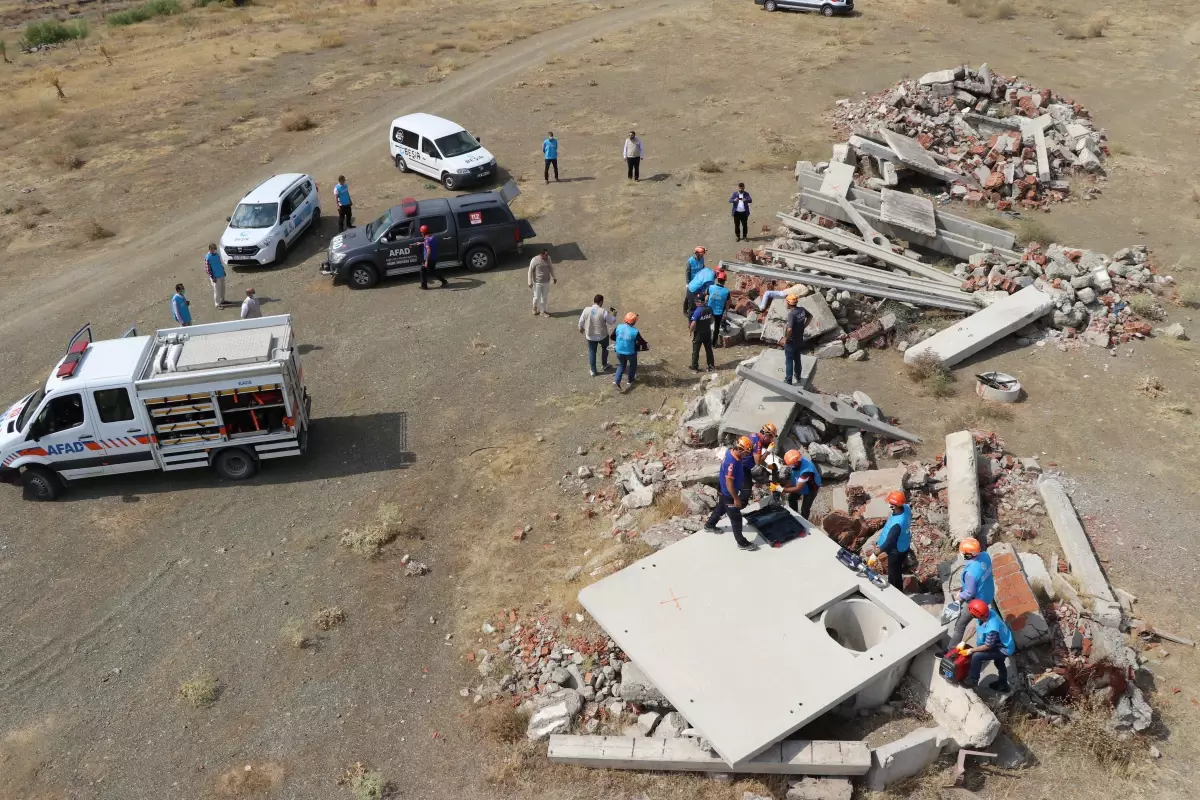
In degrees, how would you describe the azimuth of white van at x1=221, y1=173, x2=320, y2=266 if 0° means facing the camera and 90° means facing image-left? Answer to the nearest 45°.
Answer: approximately 45°

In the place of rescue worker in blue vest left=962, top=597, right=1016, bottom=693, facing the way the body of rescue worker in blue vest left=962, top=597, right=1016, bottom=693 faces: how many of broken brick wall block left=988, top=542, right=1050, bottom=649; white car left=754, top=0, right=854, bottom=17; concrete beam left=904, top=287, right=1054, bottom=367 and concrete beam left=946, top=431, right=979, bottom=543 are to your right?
4

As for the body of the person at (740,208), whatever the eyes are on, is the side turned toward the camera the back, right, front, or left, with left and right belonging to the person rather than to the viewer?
front

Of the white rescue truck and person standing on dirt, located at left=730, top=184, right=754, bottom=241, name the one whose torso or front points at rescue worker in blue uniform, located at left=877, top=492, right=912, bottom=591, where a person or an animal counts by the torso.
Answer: the person standing on dirt

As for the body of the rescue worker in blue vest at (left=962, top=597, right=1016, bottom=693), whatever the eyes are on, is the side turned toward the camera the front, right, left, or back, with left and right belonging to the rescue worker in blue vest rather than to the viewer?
left

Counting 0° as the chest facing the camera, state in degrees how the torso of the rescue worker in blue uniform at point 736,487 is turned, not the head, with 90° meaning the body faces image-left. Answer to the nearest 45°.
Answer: approximately 270°

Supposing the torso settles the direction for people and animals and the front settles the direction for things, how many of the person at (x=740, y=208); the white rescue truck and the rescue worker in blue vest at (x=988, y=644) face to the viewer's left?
2

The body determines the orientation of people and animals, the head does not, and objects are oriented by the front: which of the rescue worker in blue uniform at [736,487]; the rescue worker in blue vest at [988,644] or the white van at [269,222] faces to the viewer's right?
the rescue worker in blue uniform at [736,487]

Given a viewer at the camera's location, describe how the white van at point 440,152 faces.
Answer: facing the viewer and to the right of the viewer

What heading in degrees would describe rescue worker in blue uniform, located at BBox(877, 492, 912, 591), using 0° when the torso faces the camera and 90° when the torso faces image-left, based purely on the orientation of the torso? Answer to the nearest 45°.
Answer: approximately 90°

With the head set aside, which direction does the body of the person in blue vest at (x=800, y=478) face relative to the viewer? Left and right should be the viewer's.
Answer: facing the viewer and to the left of the viewer

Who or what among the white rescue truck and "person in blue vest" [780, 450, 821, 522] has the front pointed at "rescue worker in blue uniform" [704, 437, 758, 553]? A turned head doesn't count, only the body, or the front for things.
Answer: the person in blue vest

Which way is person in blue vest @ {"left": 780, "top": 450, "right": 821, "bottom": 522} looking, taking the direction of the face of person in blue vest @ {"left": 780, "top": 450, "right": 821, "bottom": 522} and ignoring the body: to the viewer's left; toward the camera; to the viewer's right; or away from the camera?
to the viewer's left

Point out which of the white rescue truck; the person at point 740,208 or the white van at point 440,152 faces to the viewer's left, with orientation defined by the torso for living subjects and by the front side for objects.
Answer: the white rescue truck

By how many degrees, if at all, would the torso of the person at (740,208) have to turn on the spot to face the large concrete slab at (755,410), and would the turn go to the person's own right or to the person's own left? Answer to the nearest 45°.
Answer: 0° — they already face it

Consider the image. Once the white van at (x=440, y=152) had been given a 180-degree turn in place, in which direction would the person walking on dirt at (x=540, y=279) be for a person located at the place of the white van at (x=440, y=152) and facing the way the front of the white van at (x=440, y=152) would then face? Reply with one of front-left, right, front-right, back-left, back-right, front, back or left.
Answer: back-left

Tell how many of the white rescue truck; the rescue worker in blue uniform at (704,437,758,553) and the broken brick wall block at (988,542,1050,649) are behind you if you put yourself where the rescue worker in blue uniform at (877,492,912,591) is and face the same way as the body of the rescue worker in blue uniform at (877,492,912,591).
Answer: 1
